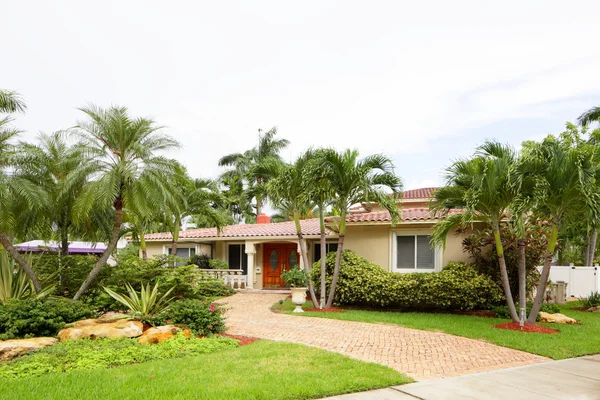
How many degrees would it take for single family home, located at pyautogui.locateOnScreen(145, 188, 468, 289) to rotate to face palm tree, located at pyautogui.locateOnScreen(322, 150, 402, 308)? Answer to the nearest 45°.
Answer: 0° — it already faces it

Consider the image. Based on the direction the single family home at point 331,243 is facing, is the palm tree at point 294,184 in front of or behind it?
in front

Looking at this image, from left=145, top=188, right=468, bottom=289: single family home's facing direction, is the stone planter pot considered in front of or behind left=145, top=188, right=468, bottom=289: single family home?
in front

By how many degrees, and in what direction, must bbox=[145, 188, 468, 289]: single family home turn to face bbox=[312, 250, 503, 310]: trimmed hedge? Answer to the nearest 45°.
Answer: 0° — it already faces it

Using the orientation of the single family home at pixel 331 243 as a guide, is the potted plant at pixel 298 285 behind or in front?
in front

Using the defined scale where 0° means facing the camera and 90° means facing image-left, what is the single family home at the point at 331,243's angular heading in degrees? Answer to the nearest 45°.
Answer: approximately 0°

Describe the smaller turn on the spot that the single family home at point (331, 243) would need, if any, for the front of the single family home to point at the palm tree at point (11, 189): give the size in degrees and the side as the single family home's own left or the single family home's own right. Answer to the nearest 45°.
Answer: approximately 45° to the single family home's own right

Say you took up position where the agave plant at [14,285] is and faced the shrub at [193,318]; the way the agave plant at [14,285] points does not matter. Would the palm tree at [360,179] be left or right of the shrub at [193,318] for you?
left
